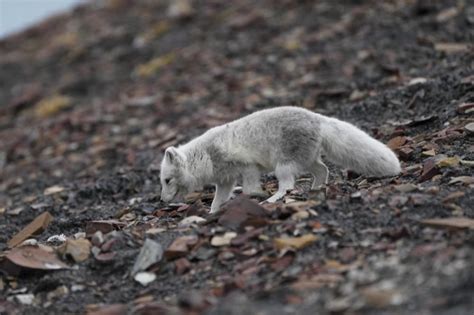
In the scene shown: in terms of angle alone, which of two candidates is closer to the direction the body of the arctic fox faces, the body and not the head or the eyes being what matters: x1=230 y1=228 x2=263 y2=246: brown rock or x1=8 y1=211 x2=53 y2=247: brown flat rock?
the brown flat rock

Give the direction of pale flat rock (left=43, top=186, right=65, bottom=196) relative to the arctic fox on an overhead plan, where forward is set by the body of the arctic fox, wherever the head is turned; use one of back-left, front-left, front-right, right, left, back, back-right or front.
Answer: front-right

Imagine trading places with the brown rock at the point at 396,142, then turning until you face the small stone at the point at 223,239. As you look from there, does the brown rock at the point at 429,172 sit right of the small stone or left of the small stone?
left

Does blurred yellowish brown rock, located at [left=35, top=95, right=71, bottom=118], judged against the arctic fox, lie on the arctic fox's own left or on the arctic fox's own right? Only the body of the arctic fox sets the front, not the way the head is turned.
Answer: on the arctic fox's own right

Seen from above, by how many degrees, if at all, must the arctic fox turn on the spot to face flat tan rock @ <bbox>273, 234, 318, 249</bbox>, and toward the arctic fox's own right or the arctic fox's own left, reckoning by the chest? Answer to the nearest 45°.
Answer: approximately 90° to the arctic fox's own left

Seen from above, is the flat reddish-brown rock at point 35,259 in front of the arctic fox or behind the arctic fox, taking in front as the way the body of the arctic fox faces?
in front

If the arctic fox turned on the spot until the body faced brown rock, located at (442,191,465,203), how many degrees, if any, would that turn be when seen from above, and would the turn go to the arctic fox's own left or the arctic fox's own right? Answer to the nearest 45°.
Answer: approximately 135° to the arctic fox's own left

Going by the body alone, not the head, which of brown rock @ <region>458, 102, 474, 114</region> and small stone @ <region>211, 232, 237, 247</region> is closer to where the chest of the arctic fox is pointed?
the small stone

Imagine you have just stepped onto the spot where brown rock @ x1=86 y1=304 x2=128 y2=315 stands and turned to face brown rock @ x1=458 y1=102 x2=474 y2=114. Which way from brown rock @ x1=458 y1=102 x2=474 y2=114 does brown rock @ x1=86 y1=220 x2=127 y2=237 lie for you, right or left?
left

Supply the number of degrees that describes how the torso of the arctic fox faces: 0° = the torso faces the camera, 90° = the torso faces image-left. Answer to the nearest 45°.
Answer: approximately 90°

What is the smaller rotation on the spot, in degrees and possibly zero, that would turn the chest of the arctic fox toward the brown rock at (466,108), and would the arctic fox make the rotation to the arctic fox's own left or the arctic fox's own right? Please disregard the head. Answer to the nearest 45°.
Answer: approximately 135° to the arctic fox's own right

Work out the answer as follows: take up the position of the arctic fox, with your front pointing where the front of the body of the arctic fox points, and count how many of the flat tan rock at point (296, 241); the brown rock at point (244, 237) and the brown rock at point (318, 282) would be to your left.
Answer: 3
